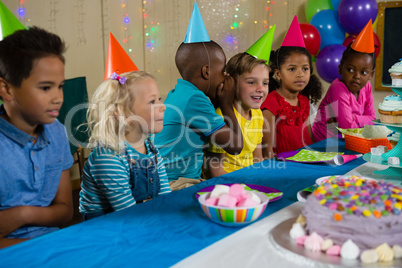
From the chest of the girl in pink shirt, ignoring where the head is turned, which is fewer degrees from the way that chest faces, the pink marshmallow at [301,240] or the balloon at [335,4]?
the pink marshmallow

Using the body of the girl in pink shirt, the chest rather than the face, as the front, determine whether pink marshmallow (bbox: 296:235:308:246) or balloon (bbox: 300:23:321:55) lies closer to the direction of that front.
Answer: the pink marshmallow

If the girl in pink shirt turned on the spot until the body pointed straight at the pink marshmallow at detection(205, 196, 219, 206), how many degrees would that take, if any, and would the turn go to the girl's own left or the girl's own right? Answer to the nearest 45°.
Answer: approximately 45° to the girl's own right

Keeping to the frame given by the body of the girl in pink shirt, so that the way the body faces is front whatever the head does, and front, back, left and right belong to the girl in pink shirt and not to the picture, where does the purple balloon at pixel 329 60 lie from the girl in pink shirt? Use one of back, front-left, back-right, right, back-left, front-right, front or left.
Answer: back-left

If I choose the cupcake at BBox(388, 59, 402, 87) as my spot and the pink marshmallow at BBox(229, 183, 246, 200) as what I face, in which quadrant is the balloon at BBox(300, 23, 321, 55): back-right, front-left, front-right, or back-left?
back-right

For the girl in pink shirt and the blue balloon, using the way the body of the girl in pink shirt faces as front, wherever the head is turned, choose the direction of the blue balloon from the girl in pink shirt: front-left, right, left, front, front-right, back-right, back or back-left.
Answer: back-left

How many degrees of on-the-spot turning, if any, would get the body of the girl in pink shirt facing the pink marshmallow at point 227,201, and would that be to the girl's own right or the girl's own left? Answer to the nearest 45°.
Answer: approximately 45° to the girl's own right

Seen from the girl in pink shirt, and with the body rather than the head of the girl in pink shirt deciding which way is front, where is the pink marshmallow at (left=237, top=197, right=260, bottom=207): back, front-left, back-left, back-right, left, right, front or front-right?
front-right

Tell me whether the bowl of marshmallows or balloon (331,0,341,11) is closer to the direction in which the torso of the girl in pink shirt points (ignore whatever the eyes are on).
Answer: the bowl of marshmallows

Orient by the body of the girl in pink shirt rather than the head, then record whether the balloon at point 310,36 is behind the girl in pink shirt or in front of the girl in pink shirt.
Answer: behind
